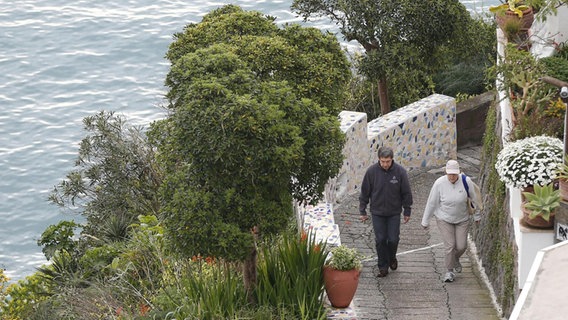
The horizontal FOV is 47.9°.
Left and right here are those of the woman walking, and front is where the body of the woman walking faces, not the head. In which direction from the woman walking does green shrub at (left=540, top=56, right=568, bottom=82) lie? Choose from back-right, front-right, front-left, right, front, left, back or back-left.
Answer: back-left

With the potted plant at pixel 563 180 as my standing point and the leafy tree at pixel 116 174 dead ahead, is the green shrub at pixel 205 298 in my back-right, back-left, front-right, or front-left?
front-left

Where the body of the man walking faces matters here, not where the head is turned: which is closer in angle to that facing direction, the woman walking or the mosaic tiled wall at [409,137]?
the woman walking

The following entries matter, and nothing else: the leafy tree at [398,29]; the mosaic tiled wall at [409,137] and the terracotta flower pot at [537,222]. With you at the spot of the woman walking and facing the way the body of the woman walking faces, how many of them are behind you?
2

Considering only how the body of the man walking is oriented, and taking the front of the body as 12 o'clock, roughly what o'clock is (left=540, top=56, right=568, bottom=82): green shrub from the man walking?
The green shrub is roughly at 8 o'clock from the man walking.

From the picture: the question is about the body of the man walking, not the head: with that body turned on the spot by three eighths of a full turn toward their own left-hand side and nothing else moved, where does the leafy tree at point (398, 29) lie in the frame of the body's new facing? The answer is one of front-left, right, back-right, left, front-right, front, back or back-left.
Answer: front-left

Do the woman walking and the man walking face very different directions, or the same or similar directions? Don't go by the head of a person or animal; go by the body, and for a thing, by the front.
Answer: same or similar directions

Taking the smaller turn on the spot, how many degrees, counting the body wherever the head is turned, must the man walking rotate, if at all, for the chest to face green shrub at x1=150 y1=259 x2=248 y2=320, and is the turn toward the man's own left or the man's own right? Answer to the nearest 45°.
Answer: approximately 45° to the man's own right

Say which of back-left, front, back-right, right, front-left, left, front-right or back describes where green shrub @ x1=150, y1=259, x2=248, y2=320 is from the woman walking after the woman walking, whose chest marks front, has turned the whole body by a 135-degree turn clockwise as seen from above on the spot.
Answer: left

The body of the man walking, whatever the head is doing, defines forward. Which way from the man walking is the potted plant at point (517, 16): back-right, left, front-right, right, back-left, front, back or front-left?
back-left

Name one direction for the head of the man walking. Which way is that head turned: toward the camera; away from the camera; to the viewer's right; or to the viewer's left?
toward the camera

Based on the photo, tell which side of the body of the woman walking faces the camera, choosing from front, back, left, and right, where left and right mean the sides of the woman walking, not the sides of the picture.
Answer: front

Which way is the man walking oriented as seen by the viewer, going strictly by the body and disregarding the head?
toward the camera

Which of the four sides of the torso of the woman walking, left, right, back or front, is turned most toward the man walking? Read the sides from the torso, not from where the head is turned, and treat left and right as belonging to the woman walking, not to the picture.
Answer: right

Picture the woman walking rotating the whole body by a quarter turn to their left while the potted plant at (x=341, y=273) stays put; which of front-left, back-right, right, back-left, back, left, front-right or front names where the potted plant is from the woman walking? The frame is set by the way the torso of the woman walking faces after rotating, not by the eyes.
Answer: back-right
